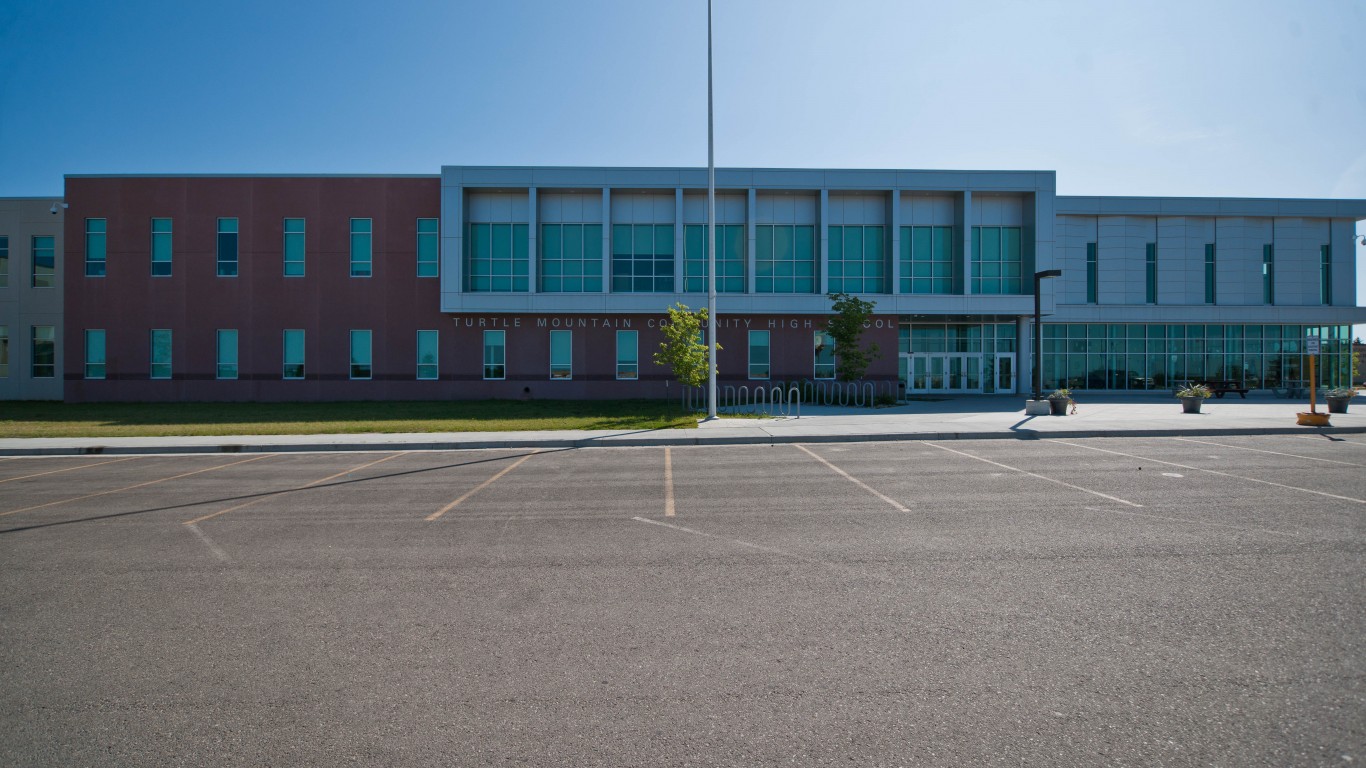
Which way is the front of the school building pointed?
toward the camera

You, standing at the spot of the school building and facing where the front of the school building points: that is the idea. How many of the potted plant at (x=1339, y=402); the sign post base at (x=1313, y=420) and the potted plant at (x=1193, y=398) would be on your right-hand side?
0

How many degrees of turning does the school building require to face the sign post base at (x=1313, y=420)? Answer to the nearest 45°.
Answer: approximately 45° to its left

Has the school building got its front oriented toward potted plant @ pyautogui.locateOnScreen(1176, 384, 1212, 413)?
no

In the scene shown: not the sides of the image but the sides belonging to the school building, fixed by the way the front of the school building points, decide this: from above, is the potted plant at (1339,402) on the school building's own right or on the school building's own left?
on the school building's own left

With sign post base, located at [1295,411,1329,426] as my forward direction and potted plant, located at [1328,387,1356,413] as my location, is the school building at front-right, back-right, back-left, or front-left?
front-right

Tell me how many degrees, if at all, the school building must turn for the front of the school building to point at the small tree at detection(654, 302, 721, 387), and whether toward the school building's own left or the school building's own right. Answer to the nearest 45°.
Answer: approximately 45° to the school building's own left

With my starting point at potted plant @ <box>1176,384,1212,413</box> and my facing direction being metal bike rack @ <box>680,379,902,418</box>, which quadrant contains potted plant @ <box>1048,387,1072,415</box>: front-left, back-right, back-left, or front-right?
front-left
